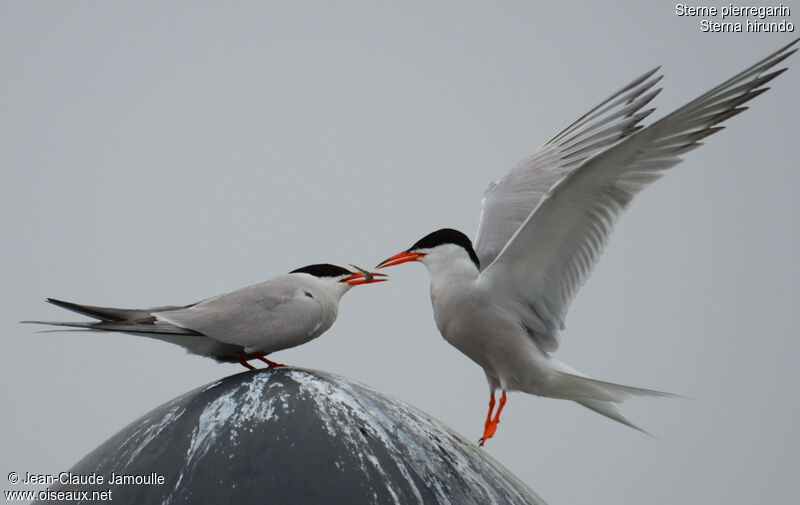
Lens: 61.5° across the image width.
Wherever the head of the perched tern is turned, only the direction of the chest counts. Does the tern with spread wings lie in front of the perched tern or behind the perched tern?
in front

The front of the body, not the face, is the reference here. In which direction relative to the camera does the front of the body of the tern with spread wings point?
to the viewer's left

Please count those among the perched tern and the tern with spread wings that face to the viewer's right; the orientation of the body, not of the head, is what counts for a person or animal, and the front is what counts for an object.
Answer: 1

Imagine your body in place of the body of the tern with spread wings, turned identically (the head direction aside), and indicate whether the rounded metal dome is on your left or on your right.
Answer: on your right

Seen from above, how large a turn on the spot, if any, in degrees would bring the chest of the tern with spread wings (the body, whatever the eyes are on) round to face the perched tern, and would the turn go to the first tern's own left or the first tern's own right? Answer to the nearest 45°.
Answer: approximately 45° to the first tern's own left

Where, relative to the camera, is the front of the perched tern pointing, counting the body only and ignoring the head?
to the viewer's right
